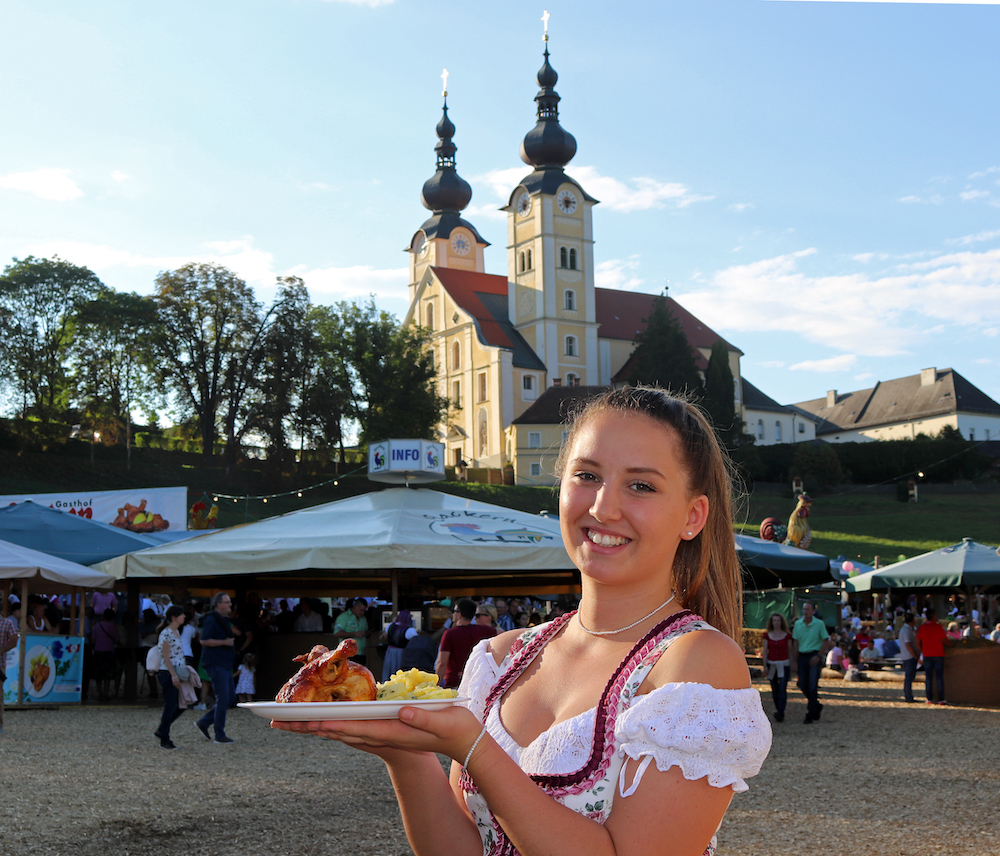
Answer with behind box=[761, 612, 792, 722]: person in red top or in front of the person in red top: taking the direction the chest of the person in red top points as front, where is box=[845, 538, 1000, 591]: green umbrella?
behind

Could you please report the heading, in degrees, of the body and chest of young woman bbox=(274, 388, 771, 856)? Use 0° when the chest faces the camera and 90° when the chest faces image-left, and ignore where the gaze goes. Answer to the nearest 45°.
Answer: approximately 45°

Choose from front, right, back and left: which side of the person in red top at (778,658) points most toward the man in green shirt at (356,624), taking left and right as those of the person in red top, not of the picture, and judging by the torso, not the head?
right

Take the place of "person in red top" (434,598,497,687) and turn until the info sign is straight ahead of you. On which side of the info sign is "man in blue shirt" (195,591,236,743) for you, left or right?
left
